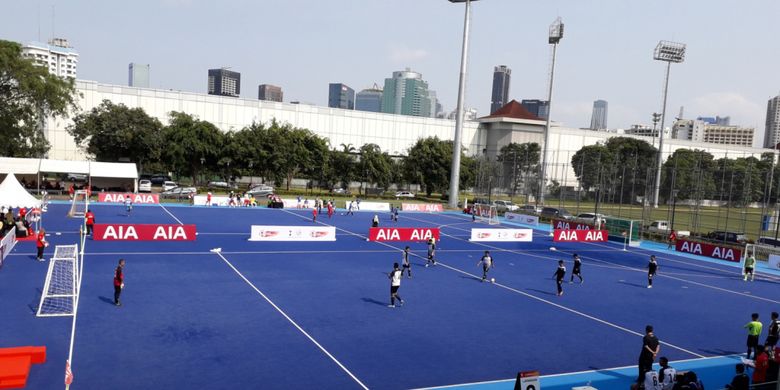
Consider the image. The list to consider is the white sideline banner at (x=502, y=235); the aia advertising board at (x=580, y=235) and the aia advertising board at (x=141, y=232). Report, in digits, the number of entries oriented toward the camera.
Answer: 3

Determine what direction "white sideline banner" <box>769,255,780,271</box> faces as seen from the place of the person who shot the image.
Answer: facing the viewer and to the left of the viewer

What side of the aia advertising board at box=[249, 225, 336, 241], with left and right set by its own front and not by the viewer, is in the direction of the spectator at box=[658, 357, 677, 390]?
front

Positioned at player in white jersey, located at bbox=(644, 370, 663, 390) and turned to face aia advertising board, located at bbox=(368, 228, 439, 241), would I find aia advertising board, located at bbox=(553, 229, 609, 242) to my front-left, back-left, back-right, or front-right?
front-right

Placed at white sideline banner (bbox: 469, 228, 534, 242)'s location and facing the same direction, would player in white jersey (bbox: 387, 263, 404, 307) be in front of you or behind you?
in front

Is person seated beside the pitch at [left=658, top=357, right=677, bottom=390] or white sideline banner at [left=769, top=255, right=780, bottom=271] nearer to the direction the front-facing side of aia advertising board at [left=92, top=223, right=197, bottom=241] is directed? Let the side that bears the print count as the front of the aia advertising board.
the person seated beside the pitch

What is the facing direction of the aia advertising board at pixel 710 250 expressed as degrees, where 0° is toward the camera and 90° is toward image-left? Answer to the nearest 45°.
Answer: approximately 45°

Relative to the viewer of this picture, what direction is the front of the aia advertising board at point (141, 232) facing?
facing the viewer

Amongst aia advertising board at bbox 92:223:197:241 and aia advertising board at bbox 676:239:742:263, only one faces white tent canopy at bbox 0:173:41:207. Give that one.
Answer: aia advertising board at bbox 676:239:742:263

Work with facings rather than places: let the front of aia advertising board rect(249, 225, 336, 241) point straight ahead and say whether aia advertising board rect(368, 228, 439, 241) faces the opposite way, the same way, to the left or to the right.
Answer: the same way

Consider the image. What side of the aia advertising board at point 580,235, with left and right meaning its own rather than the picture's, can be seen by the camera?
front

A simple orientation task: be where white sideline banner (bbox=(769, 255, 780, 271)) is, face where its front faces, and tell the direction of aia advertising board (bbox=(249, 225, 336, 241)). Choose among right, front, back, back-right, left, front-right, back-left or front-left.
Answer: front

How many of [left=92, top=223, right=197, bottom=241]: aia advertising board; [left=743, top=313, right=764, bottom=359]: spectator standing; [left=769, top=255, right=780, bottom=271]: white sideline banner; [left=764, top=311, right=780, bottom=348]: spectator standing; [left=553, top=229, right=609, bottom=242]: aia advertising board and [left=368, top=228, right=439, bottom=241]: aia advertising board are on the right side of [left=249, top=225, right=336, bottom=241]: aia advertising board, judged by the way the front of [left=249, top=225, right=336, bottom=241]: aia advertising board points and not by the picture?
1

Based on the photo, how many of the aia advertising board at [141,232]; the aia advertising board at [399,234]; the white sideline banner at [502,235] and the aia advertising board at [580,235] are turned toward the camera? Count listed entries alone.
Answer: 4

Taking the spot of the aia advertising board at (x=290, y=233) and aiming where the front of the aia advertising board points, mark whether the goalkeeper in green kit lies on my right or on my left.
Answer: on my left

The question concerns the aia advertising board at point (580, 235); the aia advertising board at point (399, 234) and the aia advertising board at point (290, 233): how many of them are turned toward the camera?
3
